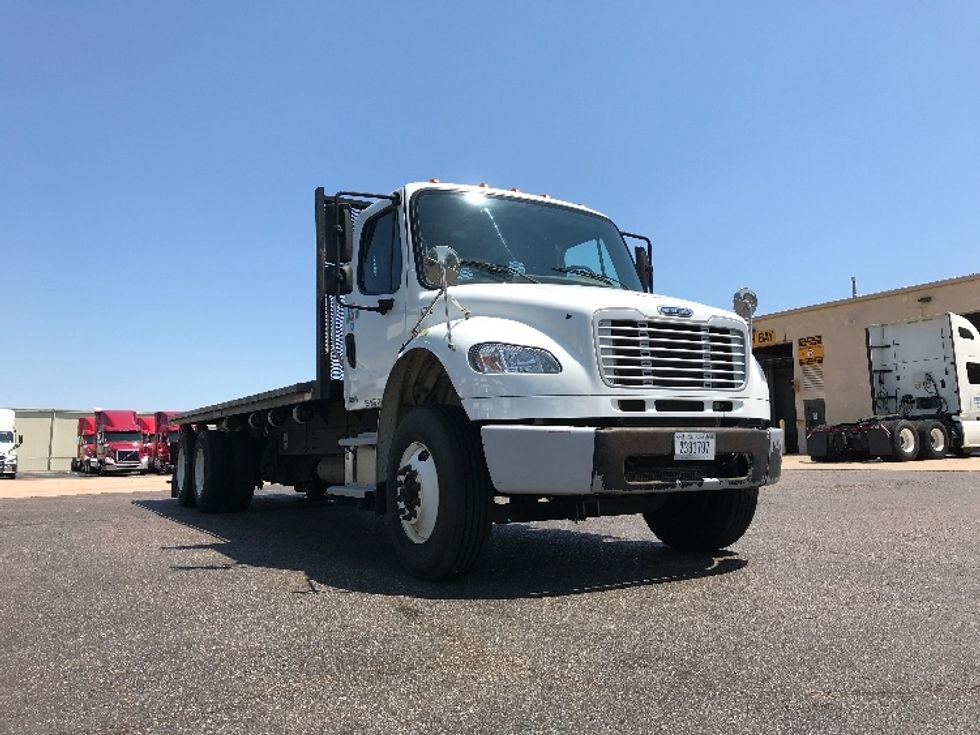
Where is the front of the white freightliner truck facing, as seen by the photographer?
facing the viewer and to the right of the viewer

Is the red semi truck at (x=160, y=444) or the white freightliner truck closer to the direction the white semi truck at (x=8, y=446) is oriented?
the white freightliner truck

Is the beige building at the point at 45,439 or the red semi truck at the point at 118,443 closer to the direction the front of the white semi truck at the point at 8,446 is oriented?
the red semi truck

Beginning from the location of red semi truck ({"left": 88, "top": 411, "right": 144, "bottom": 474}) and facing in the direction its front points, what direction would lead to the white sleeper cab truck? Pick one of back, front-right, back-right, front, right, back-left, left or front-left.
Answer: front

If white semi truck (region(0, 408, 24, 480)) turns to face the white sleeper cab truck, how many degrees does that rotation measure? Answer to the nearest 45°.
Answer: approximately 45° to its left

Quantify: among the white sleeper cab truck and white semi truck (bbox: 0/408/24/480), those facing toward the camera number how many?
1

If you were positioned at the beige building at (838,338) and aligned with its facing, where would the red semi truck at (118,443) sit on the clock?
The red semi truck is roughly at 1 o'clock from the beige building.

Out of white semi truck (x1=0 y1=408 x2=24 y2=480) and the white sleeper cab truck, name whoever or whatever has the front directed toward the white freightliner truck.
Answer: the white semi truck

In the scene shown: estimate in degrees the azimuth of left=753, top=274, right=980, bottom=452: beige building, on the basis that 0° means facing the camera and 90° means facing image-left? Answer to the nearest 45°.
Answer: approximately 45°

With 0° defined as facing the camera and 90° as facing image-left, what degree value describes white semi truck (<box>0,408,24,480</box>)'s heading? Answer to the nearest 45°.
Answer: approximately 0°
